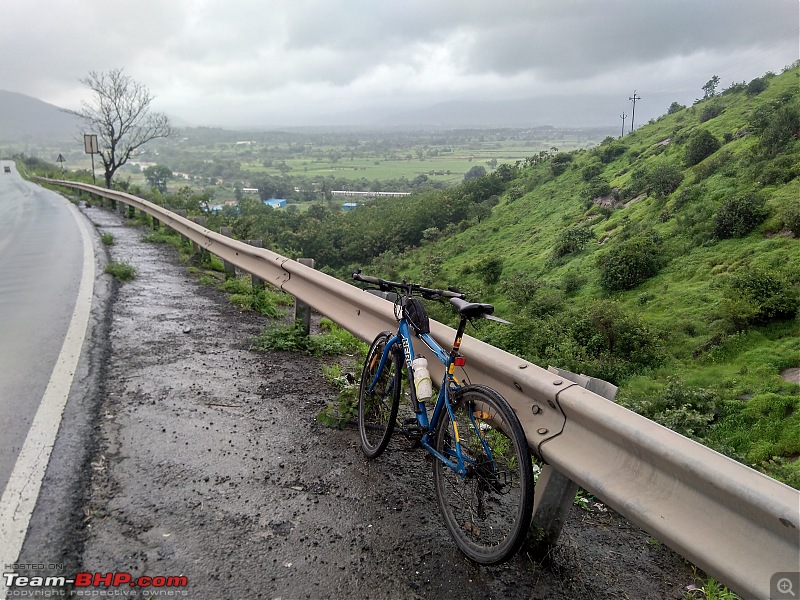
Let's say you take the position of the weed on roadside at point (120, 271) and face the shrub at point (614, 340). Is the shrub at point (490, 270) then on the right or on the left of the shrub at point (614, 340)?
left

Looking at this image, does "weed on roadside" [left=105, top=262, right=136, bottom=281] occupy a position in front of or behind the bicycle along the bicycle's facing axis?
in front

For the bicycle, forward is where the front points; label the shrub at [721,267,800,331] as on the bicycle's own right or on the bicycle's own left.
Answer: on the bicycle's own right

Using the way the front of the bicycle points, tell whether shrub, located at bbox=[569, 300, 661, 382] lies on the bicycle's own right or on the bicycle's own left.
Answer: on the bicycle's own right

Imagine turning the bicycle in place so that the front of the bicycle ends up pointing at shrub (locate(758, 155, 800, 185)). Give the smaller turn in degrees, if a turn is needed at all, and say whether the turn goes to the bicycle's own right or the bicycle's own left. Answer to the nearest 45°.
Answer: approximately 90° to the bicycle's own right

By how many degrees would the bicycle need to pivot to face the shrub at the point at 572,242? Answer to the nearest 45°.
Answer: approximately 45° to its right

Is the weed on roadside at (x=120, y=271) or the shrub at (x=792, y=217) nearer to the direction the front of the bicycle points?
the weed on roadside

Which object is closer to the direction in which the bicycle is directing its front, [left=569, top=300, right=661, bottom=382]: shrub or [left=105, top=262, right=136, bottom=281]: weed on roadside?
the weed on roadside

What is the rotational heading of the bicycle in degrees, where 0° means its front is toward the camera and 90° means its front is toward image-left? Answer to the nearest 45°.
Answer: approximately 135°

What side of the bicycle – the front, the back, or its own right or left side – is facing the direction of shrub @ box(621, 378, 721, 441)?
right

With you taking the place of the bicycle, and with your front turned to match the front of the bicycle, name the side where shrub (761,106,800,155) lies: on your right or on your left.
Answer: on your right

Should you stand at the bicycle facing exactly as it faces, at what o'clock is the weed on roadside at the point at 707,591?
The weed on roadside is roughly at 5 o'clock from the bicycle.
